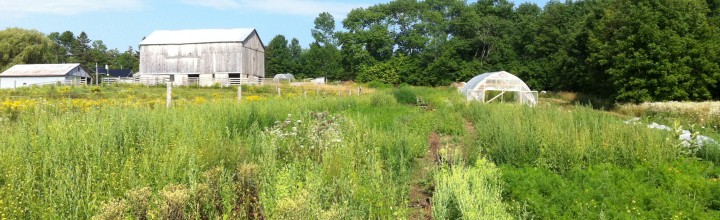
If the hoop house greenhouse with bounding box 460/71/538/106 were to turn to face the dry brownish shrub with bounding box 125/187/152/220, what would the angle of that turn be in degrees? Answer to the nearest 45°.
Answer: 0° — it already faces it

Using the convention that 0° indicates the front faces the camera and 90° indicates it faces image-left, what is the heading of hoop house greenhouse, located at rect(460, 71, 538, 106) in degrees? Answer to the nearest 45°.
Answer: approximately 0°

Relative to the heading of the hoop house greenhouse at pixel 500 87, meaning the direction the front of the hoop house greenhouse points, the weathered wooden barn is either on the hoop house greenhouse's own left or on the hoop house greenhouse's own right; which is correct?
on the hoop house greenhouse's own right

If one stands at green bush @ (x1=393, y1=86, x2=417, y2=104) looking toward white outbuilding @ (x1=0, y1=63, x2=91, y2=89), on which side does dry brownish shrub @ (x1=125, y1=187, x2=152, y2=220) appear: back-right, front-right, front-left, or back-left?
back-left

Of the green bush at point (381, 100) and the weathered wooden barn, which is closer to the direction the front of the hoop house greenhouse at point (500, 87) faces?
the green bush

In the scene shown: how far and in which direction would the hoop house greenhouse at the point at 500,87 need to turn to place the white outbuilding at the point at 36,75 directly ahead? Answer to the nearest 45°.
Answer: approximately 90° to its right
